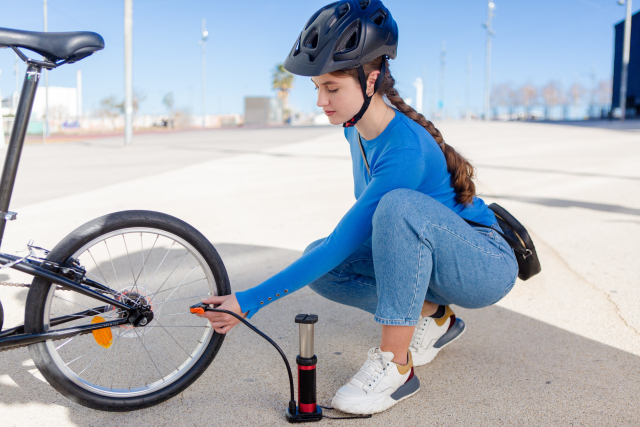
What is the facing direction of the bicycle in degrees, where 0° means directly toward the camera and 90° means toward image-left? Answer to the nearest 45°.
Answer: approximately 90°

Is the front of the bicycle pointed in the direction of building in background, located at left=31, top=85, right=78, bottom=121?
no

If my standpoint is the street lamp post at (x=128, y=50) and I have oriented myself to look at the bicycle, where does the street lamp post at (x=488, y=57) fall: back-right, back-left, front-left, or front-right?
back-left

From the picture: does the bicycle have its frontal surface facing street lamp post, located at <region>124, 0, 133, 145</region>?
no

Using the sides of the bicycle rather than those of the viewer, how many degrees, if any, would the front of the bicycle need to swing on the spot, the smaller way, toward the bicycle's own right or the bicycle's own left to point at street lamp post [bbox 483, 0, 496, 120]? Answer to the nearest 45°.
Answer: approximately 135° to the bicycle's own right

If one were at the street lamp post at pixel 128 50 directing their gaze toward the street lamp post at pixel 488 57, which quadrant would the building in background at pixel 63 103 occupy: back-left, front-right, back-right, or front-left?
front-left

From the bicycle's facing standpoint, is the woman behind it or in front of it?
behind

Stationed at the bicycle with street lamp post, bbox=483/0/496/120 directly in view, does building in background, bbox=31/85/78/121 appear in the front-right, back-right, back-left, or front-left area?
front-left

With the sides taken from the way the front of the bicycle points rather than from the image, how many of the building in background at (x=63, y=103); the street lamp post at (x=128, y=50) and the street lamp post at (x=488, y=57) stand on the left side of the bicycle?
0

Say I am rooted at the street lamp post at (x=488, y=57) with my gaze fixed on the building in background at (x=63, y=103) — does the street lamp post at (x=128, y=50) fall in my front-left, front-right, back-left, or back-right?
front-left
